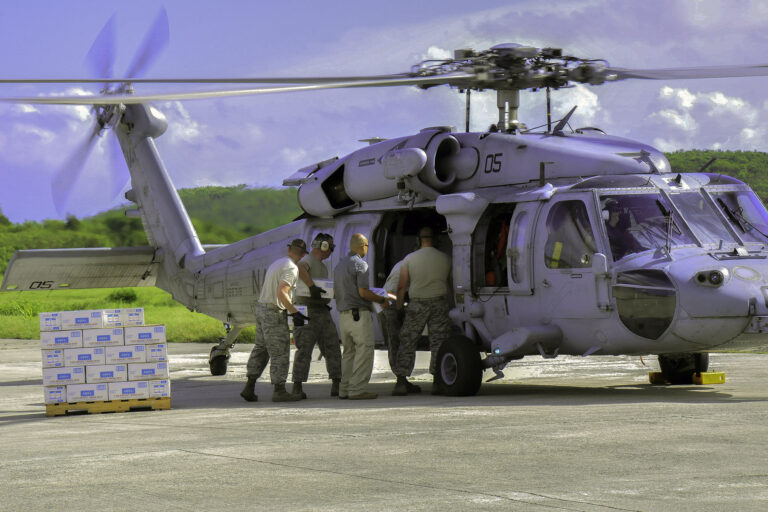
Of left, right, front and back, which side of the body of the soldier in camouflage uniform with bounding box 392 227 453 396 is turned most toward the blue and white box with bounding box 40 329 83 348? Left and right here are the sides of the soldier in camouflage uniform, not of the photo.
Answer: left

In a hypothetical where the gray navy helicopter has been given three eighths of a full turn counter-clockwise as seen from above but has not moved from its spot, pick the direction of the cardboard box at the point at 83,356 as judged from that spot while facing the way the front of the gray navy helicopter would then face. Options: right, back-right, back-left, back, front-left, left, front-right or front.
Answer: left

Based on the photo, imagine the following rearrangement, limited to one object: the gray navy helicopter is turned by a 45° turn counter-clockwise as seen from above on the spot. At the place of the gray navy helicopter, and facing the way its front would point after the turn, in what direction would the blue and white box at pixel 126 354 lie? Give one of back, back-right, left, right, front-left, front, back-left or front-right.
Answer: back

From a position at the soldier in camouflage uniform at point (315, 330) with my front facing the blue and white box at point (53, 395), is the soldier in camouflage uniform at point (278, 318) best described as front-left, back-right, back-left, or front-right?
front-left

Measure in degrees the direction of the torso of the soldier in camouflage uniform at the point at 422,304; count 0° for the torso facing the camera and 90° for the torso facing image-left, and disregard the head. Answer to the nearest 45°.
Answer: approximately 180°

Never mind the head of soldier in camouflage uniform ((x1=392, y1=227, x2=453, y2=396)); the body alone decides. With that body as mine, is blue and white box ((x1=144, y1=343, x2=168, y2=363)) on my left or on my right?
on my left

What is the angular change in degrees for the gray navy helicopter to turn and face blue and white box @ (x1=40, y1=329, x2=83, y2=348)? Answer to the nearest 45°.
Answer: approximately 135° to its right

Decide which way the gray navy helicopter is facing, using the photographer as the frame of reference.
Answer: facing the viewer and to the right of the viewer

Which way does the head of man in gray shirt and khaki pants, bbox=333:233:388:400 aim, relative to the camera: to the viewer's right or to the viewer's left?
to the viewer's right

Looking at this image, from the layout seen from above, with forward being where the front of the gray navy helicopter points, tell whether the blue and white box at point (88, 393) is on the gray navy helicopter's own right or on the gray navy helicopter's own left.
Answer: on the gray navy helicopter's own right

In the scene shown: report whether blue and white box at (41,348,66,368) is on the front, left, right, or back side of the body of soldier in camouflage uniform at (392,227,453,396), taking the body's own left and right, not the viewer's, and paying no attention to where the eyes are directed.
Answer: left
